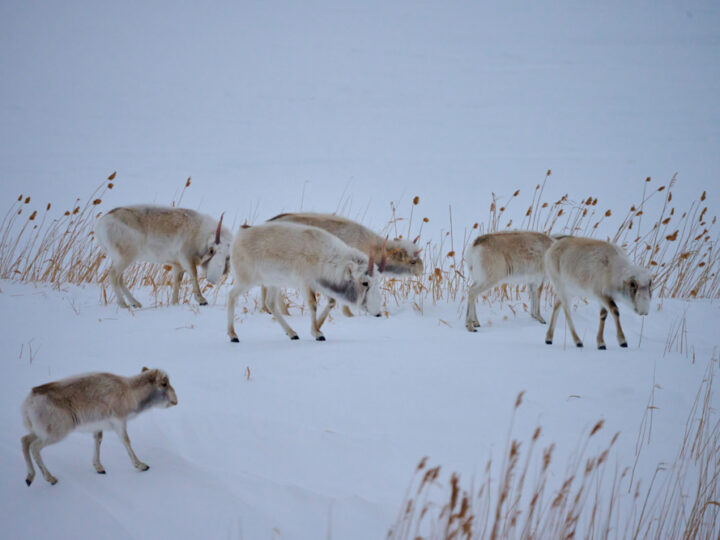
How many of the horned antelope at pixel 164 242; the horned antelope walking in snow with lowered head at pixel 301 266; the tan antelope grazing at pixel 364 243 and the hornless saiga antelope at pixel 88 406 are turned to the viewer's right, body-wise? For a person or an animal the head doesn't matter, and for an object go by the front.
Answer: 4

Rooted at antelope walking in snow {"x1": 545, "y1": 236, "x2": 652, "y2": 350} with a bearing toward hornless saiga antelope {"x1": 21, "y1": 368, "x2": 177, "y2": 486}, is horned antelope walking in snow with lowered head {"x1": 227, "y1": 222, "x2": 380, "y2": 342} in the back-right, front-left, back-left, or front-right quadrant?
front-right

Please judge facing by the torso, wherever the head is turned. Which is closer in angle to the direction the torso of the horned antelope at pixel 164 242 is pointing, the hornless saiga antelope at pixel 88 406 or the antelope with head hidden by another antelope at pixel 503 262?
the antelope with head hidden by another antelope

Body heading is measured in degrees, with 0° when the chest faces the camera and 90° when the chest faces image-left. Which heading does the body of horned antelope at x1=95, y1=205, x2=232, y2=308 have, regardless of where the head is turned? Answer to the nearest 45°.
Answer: approximately 270°

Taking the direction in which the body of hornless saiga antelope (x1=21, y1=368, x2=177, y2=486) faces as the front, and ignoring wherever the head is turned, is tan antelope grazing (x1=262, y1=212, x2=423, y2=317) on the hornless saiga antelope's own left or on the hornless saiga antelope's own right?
on the hornless saiga antelope's own left

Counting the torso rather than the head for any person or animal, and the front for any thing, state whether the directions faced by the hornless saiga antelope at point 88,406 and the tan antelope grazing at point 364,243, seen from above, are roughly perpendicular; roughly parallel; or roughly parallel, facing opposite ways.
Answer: roughly parallel

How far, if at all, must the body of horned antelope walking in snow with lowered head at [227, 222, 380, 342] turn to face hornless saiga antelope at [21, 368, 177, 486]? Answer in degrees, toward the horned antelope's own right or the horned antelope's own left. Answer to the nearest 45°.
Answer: approximately 90° to the horned antelope's own right

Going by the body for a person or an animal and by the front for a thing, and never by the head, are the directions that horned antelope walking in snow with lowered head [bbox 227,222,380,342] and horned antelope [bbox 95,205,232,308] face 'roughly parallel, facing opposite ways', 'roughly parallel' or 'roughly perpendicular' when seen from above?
roughly parallel

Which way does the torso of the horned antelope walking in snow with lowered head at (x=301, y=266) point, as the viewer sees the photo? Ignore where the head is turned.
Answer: to the viewer's right

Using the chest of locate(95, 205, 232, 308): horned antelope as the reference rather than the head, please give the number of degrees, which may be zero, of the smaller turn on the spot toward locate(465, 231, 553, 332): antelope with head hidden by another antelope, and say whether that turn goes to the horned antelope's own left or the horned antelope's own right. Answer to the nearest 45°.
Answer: approximately 45° to the horned antelope's own right

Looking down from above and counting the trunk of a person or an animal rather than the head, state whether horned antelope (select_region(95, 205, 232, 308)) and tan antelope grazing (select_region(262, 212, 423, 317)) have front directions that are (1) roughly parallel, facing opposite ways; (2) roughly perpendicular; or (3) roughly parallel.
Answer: roughly parallel

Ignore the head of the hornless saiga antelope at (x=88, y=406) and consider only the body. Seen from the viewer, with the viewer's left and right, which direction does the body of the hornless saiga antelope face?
facing to the right of the viewer

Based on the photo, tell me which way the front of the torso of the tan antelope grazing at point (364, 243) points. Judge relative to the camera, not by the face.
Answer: to the viewer's right
